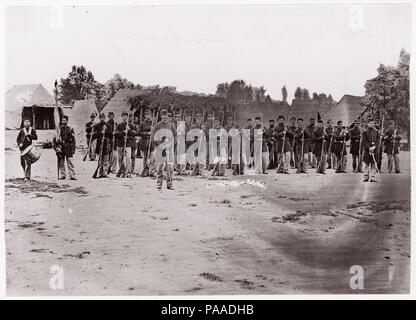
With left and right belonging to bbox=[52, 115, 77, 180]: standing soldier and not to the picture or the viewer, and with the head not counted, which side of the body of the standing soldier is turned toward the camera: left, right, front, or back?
front

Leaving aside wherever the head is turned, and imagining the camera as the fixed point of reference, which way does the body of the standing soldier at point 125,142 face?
toward the camera

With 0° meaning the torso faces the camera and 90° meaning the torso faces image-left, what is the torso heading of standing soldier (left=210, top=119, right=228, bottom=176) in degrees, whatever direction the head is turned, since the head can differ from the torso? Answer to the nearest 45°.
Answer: approximately 45°

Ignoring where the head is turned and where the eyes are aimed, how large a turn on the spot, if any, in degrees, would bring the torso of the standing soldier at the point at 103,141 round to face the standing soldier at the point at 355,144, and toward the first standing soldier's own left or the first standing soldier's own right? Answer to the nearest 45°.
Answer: approximately 90° to the first standing soldier's own left

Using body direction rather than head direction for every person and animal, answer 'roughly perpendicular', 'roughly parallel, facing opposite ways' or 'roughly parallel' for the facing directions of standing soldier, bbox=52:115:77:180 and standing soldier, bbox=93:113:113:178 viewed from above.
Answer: roughly parallel

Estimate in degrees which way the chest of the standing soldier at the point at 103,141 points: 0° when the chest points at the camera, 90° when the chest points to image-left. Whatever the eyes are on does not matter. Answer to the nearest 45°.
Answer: approximately 0°

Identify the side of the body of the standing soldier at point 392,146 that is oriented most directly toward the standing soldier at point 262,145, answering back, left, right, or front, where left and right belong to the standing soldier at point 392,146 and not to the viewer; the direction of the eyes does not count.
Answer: right

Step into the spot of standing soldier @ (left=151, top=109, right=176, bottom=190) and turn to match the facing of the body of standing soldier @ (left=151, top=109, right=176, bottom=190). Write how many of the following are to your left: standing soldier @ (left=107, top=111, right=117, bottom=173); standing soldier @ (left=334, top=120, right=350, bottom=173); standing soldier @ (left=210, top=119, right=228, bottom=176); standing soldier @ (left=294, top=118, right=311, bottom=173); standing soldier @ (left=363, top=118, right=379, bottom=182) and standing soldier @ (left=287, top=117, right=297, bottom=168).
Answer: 5

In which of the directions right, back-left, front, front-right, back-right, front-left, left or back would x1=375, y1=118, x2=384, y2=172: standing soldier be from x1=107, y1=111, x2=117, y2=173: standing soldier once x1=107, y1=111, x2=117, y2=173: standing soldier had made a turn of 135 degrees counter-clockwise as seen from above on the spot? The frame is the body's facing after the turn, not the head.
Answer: front-right

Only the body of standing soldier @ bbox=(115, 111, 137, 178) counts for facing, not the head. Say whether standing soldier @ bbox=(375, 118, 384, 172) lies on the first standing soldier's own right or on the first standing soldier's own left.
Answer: on the first standing soldier's own left

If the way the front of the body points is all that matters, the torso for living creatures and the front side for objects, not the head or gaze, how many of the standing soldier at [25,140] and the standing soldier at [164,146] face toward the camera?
2
